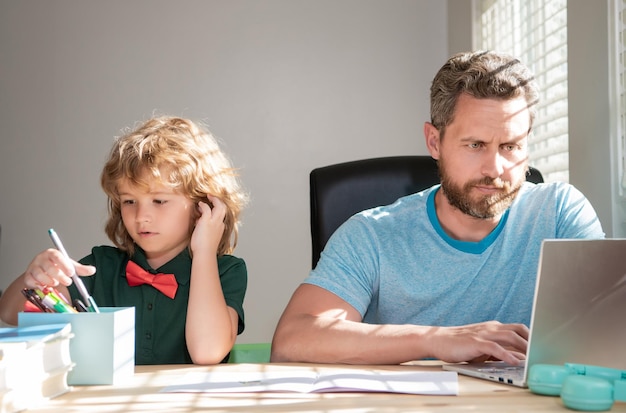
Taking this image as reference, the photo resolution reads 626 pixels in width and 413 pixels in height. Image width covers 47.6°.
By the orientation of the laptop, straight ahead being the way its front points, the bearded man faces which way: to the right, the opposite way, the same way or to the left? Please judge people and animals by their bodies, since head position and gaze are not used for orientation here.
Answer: the opposite way

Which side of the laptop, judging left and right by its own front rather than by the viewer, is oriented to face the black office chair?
front

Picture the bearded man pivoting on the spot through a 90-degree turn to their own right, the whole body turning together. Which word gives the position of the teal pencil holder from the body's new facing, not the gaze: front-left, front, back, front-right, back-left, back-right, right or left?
front

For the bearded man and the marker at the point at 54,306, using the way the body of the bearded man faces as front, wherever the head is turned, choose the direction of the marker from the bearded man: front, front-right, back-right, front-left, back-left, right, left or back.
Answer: right

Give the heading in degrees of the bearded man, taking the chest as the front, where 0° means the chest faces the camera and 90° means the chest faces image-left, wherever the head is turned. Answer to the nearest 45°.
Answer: approximately 315°

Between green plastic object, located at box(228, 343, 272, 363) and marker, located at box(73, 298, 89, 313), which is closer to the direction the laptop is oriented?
the green plastic object

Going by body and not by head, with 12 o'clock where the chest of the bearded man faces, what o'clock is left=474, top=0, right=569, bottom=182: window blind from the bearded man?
The window blind is roughly at 8 o'clock from the bearded man.

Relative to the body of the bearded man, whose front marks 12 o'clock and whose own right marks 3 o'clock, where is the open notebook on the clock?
The open notebook is roughly at 2 o'clock from the bearded man.

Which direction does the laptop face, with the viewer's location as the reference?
facing away from the viewer and to the left of the viewer

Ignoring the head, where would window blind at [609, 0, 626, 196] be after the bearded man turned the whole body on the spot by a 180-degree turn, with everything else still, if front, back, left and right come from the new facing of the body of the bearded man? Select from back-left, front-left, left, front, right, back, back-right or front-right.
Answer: right

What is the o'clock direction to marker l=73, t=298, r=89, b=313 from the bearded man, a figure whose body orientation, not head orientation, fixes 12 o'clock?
The marker is roughly at 3 o'clock from the bearded man.

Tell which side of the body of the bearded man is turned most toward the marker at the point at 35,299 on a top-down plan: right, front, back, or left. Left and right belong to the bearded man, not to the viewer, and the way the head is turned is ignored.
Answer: right

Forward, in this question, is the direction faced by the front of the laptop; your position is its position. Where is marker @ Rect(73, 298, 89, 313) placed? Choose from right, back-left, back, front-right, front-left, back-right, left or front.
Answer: front-left

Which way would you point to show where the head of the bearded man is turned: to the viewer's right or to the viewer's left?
to the viewer's right
